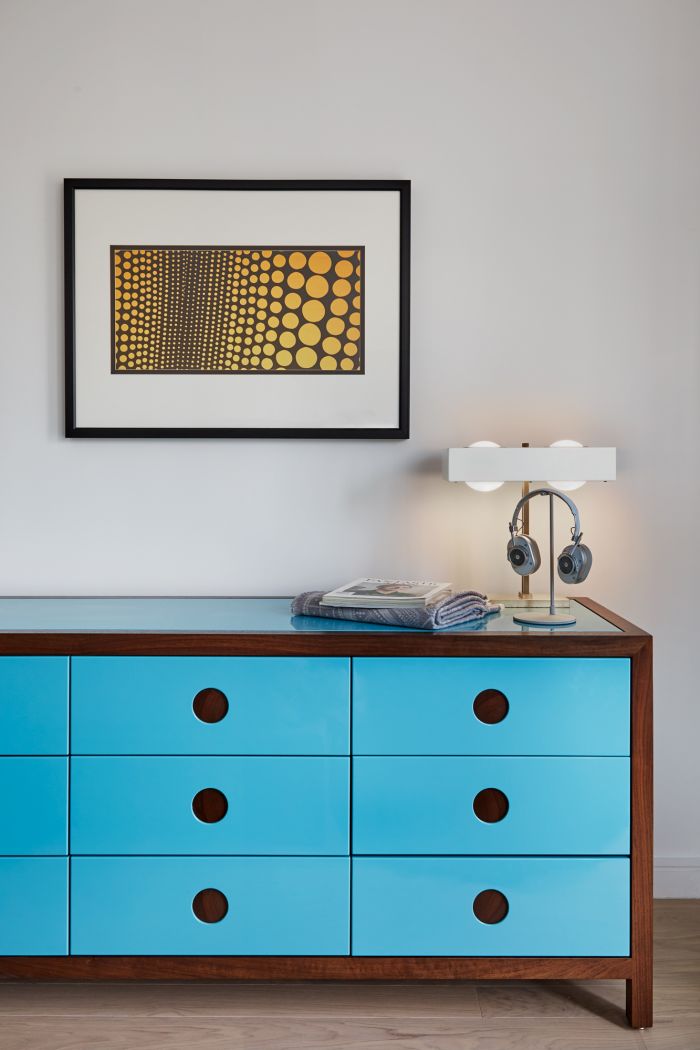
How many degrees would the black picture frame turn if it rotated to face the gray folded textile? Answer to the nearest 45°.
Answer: approximately 45° to its left

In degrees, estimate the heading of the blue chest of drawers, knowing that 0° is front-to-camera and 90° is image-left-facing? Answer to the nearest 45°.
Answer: approximately 0°

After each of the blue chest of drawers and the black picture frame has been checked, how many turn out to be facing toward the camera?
2

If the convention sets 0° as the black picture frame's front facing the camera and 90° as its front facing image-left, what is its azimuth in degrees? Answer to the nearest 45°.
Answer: approximately 0°

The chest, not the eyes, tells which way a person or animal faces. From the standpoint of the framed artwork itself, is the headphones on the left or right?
on its left

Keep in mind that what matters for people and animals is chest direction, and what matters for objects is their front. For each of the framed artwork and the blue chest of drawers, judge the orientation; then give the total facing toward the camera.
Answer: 2

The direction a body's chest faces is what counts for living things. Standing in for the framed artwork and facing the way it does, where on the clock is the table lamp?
The table lamp is roughly at 10 o'clock from the framed artwork.
